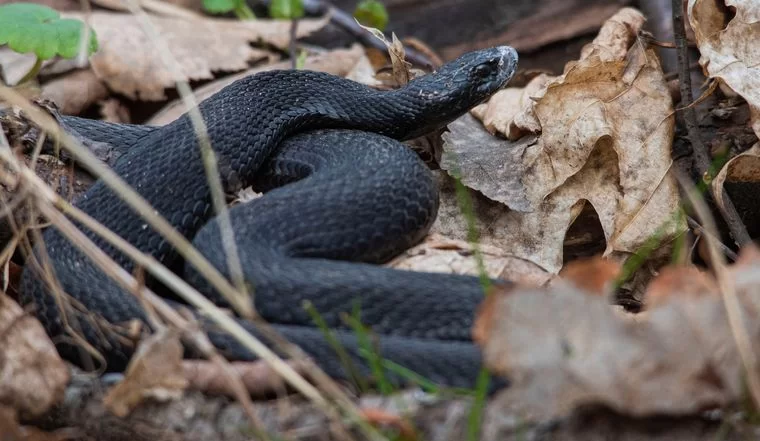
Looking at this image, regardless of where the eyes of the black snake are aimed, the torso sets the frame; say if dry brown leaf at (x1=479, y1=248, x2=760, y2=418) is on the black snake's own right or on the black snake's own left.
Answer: on the black snake's own right

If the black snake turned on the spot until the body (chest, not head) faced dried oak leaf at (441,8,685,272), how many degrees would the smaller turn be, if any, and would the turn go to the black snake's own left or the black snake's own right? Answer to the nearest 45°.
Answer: approximately 45° to the black snake's own left

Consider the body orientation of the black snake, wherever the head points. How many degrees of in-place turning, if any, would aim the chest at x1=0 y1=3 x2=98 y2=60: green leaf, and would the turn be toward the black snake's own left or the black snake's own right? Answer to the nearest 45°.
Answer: approximately 135° to the black snake's own left

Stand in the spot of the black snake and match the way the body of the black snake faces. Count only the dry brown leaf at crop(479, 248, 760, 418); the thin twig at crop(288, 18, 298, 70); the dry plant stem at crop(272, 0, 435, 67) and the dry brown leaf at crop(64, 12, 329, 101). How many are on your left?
3

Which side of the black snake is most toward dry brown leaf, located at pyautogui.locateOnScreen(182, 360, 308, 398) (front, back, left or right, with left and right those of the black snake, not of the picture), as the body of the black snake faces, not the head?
right

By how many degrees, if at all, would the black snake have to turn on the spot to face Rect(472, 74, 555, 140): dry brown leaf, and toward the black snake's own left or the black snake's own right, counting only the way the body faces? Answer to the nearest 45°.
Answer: approximately 45° to the black snake's own left

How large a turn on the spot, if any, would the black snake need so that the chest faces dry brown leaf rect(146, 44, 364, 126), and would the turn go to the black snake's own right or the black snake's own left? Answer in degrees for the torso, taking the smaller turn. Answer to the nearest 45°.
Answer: approximately 90° to the black snake's own left

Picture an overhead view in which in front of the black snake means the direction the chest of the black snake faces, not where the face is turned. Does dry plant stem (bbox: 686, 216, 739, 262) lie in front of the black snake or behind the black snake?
in front

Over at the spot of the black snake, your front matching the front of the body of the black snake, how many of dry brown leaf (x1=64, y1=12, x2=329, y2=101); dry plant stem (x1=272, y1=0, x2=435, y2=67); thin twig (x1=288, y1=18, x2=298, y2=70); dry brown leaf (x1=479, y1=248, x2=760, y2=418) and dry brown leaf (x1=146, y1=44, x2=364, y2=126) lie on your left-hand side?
4

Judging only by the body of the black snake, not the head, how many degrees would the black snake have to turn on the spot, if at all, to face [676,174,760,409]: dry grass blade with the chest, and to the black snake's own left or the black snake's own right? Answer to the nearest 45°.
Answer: approximately 45° to the black snake's own right

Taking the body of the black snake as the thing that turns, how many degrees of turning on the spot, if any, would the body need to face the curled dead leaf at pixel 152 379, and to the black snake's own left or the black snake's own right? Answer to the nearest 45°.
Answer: approximately 135° to the black snake's own right

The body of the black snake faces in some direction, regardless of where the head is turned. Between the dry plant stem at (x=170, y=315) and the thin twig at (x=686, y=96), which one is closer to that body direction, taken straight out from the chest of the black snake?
the thin twig

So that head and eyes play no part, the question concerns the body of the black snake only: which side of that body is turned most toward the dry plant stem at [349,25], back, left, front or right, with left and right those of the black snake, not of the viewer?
left

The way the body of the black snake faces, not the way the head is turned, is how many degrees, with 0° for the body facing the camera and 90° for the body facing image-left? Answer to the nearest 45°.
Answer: approximately 270°

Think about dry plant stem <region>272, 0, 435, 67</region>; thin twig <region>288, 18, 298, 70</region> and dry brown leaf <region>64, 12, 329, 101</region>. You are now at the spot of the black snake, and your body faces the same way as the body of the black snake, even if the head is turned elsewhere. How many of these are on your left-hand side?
3

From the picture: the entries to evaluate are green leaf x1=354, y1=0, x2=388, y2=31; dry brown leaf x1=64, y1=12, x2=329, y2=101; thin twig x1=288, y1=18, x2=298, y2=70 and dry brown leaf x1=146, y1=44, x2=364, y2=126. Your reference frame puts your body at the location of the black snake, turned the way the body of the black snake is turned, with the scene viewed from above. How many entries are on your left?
4

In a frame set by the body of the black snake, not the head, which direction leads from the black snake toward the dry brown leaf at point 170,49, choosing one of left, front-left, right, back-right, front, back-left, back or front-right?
left
